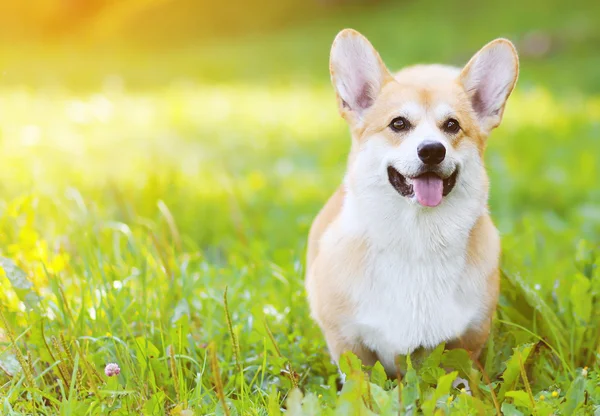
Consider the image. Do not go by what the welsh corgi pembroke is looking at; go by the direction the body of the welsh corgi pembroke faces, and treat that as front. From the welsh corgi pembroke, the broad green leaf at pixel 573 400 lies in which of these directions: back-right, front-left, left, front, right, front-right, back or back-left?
front-left

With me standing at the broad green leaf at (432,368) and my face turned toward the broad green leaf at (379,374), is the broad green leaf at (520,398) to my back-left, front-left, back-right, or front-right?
back-left

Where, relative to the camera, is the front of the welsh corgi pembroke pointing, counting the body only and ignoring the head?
toward the camera

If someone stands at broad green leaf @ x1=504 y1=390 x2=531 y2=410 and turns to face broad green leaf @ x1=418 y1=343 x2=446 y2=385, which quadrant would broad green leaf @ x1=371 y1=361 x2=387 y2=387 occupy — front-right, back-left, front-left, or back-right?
front-left

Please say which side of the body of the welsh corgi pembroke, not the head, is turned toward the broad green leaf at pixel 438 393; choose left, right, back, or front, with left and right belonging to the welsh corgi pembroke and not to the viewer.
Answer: front

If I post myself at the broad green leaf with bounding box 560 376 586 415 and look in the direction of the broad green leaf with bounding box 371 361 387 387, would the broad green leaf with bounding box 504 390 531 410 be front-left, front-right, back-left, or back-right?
front-left
